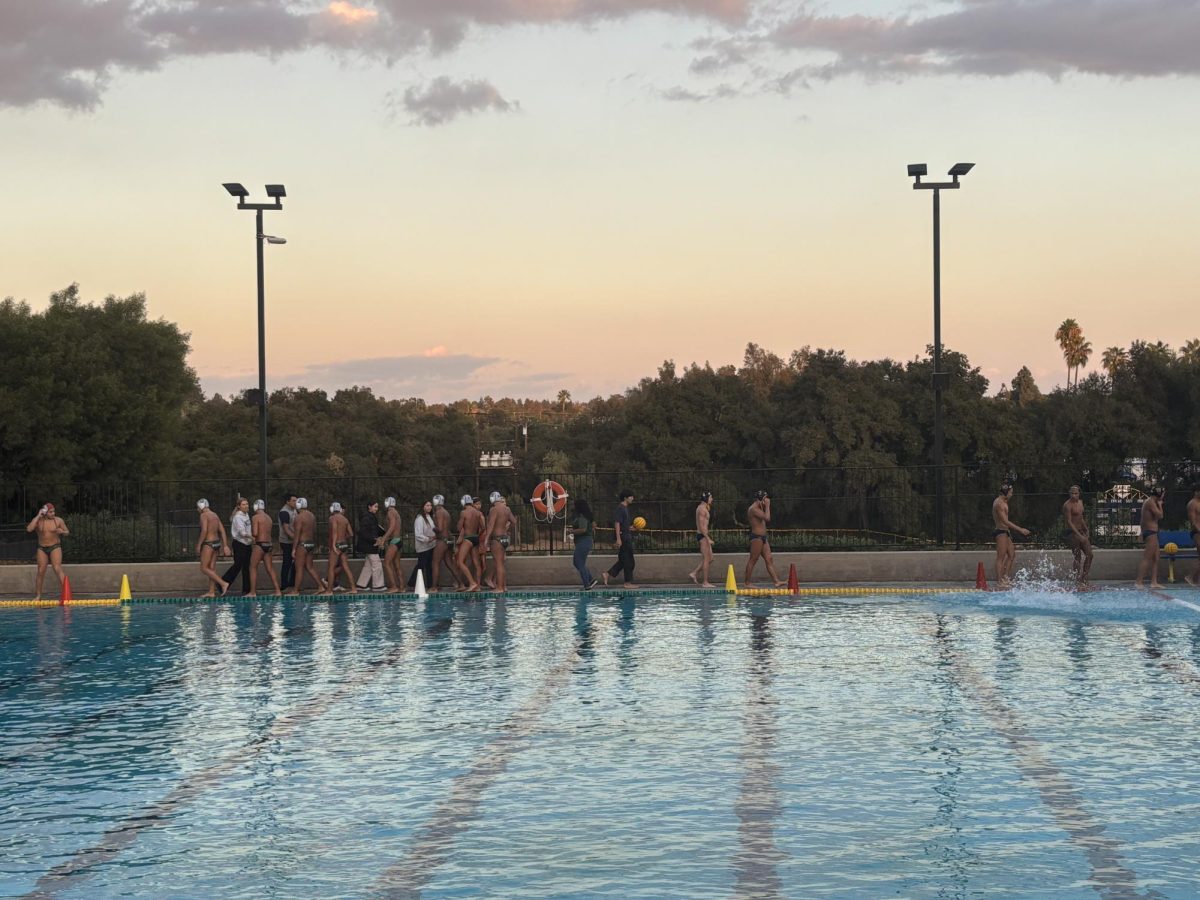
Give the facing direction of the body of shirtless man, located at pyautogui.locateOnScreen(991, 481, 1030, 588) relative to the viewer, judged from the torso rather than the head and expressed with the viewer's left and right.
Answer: facing to the right of the viewer

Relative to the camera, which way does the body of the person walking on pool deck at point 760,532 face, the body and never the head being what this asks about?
to the viewer's right

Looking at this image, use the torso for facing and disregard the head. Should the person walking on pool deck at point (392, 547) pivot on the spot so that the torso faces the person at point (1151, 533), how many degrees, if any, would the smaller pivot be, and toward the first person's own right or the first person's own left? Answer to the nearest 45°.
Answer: approximately 180°

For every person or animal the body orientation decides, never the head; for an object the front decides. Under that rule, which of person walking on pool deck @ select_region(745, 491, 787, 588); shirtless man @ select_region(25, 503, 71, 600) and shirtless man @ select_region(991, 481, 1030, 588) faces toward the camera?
shirtless man @ select_region(25, 503, 71, 600)

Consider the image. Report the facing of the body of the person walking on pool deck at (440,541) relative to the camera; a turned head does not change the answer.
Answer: to the viewer's left

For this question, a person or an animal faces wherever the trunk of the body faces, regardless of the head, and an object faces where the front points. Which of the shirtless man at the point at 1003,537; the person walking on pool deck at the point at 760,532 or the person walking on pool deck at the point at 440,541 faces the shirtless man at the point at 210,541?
the person walking on pool deck at the point at 440,541

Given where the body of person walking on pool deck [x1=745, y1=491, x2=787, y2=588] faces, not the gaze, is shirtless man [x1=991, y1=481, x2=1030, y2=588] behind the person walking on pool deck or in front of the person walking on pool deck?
in front

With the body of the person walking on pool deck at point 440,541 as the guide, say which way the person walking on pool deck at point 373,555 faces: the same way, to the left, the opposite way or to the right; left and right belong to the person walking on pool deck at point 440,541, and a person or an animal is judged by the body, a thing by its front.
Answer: the opposite way

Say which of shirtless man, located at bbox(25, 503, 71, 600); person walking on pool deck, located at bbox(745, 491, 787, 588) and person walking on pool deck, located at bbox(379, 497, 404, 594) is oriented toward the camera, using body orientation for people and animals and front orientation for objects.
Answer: the shirtless man

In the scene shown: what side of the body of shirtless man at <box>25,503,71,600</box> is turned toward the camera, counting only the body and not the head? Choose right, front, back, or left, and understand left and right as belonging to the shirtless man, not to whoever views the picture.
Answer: front
